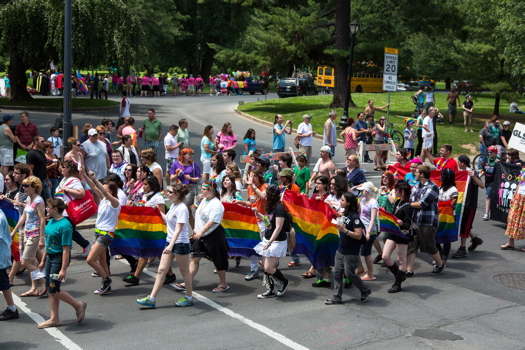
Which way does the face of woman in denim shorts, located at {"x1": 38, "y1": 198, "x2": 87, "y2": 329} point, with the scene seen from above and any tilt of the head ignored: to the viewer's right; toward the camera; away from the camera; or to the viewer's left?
to the viewer's left

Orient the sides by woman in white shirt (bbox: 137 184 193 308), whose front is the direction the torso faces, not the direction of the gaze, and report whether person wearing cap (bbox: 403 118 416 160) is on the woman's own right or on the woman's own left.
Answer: on the woman's own right

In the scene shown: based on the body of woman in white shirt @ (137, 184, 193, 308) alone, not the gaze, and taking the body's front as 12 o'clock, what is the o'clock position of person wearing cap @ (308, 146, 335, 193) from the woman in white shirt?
The person wearing cap is roughly at 4 o'clock from the woman in white shirt.

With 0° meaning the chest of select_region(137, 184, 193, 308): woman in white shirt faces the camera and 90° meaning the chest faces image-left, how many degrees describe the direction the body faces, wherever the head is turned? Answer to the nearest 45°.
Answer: approximately 90°

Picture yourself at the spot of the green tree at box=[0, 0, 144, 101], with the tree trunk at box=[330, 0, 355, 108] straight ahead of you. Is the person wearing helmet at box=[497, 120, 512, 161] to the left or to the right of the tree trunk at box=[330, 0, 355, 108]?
right

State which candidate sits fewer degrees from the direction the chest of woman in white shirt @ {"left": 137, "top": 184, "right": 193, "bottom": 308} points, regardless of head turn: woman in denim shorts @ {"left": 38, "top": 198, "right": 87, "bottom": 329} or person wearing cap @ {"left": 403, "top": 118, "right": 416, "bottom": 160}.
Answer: the woman in denim shorts

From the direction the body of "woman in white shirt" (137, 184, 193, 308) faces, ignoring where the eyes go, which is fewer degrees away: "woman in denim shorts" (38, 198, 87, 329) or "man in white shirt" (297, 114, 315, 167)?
the woman in denim shorts

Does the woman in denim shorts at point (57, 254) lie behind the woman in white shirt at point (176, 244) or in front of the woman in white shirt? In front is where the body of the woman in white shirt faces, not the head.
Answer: in front

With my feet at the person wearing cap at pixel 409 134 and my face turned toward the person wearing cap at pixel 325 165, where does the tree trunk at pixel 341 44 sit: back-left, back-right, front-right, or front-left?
back-right
